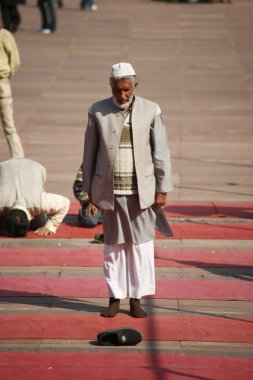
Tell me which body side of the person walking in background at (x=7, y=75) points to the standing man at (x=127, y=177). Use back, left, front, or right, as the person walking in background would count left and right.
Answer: left

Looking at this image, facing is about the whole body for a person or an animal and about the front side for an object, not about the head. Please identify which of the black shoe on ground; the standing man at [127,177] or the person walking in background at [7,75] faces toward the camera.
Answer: the standing man

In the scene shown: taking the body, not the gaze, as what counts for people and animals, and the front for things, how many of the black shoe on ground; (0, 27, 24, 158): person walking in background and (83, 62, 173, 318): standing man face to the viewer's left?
1

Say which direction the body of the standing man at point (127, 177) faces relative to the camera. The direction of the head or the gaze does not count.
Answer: toward the camera

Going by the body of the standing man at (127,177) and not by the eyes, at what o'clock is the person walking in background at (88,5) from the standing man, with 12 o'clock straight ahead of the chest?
The person walking in background is roughly at 6 o'clock from the standing man.

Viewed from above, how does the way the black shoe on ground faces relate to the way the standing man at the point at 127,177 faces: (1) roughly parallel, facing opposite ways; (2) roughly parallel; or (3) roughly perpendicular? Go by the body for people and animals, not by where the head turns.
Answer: roughly perpendicular

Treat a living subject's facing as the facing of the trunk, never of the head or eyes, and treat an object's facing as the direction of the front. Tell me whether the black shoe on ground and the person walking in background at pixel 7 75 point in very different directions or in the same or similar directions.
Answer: very different directions
